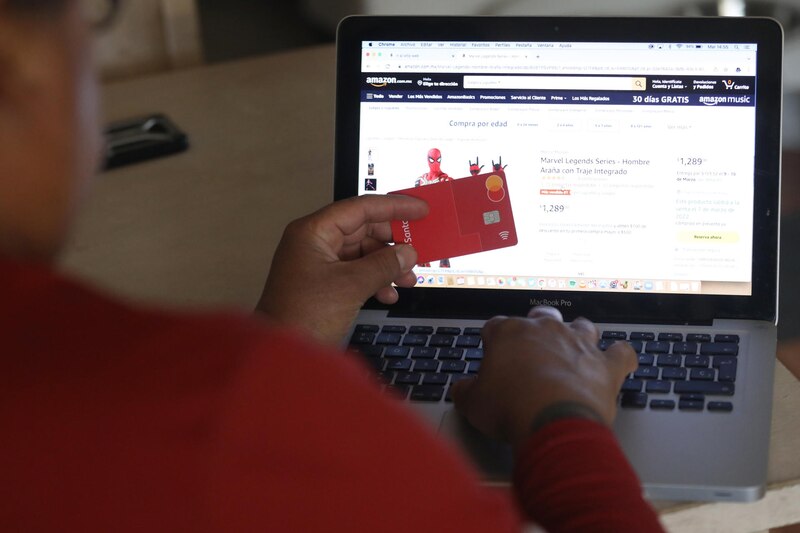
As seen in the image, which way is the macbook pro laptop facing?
toward the camera
